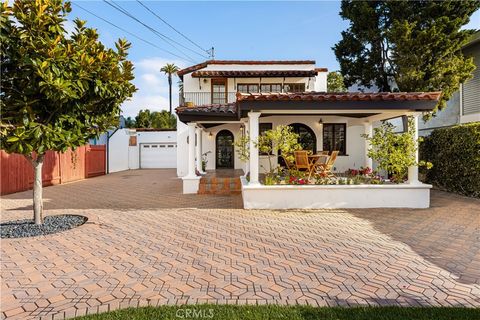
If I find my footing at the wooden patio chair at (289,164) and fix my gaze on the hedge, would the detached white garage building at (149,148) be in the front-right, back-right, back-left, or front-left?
back-left

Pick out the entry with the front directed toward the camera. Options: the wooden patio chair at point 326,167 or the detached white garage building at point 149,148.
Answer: the detached white garage building

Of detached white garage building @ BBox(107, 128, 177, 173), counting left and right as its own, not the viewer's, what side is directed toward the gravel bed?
front

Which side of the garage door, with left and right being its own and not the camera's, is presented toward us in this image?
front

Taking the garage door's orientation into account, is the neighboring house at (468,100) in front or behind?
in front

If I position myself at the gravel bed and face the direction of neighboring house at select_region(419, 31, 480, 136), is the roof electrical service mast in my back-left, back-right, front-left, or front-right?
front-left

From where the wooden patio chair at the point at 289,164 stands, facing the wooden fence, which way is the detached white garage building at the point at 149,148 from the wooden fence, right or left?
right

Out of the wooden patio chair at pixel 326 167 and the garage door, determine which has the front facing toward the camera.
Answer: the garage door

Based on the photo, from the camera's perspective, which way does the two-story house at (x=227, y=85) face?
toward the camera

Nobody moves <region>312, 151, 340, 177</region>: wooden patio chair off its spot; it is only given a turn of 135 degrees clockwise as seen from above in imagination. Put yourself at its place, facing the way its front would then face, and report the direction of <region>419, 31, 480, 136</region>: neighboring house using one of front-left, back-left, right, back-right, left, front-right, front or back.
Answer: front

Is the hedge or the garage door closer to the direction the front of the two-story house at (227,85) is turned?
the hedge

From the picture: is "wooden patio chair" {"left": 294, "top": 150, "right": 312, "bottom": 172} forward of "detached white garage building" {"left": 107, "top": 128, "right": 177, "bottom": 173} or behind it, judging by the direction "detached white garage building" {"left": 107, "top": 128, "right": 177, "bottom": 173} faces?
forward

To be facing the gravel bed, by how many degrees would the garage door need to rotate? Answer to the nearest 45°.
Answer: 0° — it already faces it

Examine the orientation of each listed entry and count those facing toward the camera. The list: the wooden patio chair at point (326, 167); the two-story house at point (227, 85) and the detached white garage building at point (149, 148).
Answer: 2

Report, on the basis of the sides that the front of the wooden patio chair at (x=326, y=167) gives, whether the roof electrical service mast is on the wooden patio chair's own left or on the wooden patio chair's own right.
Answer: on the wooden patio chair's own right

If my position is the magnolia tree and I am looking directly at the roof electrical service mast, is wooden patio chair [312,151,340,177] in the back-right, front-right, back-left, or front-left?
front-right

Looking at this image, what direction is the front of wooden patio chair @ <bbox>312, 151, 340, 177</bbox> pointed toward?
to the viewer's left

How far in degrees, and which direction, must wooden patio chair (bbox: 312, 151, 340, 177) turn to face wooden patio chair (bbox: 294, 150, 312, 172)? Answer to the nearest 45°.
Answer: approximately 45° to its left
